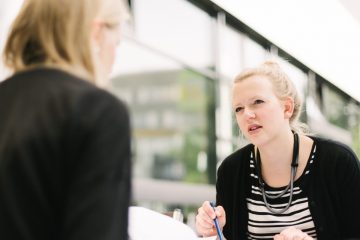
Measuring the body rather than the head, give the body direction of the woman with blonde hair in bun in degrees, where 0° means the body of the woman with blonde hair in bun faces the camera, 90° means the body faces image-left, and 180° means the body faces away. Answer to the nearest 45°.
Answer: approximately 45°

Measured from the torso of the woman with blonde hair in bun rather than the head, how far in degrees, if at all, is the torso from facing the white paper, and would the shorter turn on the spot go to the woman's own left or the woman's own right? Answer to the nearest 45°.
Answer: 0° — they already face it

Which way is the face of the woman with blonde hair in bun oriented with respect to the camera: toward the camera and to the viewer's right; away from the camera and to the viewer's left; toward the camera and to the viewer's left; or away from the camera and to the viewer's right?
toward the camera and to the viewer's left
